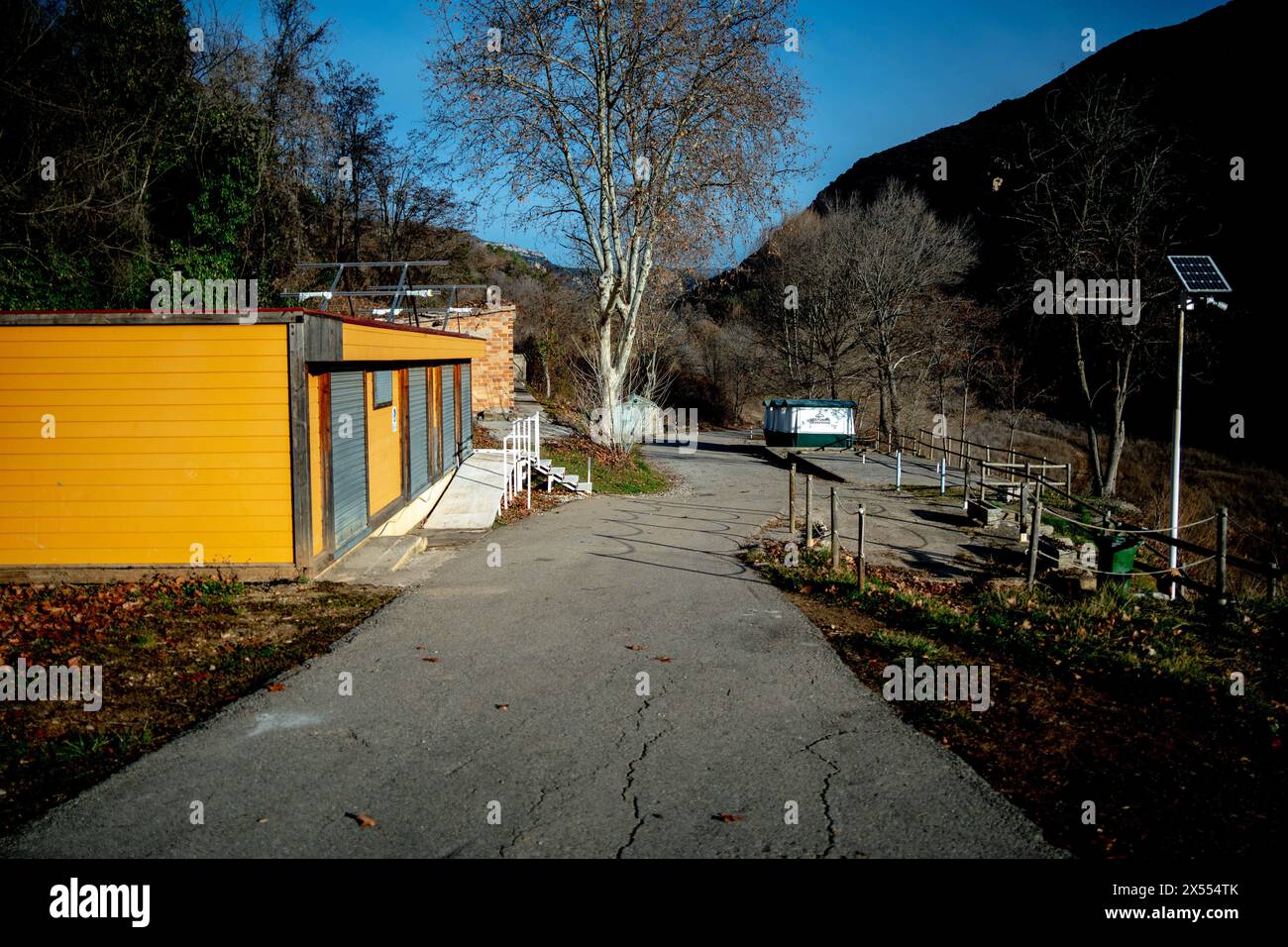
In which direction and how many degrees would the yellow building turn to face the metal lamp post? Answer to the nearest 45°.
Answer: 0° — it already faces it

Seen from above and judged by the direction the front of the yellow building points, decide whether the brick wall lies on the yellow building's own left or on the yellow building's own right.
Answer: on the yellow building's own left

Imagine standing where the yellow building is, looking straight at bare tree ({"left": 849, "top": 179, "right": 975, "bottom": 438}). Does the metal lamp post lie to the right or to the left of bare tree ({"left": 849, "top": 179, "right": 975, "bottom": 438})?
right

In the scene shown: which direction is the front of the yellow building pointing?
to the viewer's right

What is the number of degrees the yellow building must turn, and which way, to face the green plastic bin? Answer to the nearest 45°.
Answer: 0° — it already faces it

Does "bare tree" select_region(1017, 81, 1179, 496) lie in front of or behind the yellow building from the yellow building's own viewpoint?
in front

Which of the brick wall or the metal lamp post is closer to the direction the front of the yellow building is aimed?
the metal lamp post

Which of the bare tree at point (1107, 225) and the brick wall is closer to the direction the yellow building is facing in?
the bare tree
